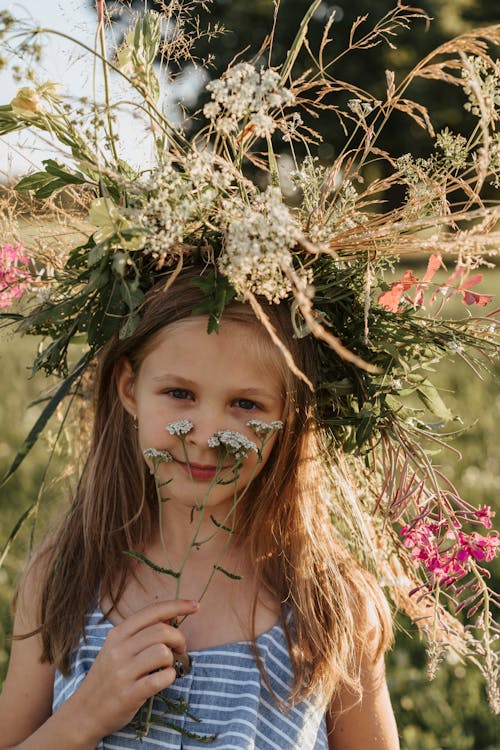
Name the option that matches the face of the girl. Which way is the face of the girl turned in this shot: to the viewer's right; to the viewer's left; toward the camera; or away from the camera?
toward the camera

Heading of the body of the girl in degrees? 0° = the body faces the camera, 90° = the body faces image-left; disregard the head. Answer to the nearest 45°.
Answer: approximately 0°
